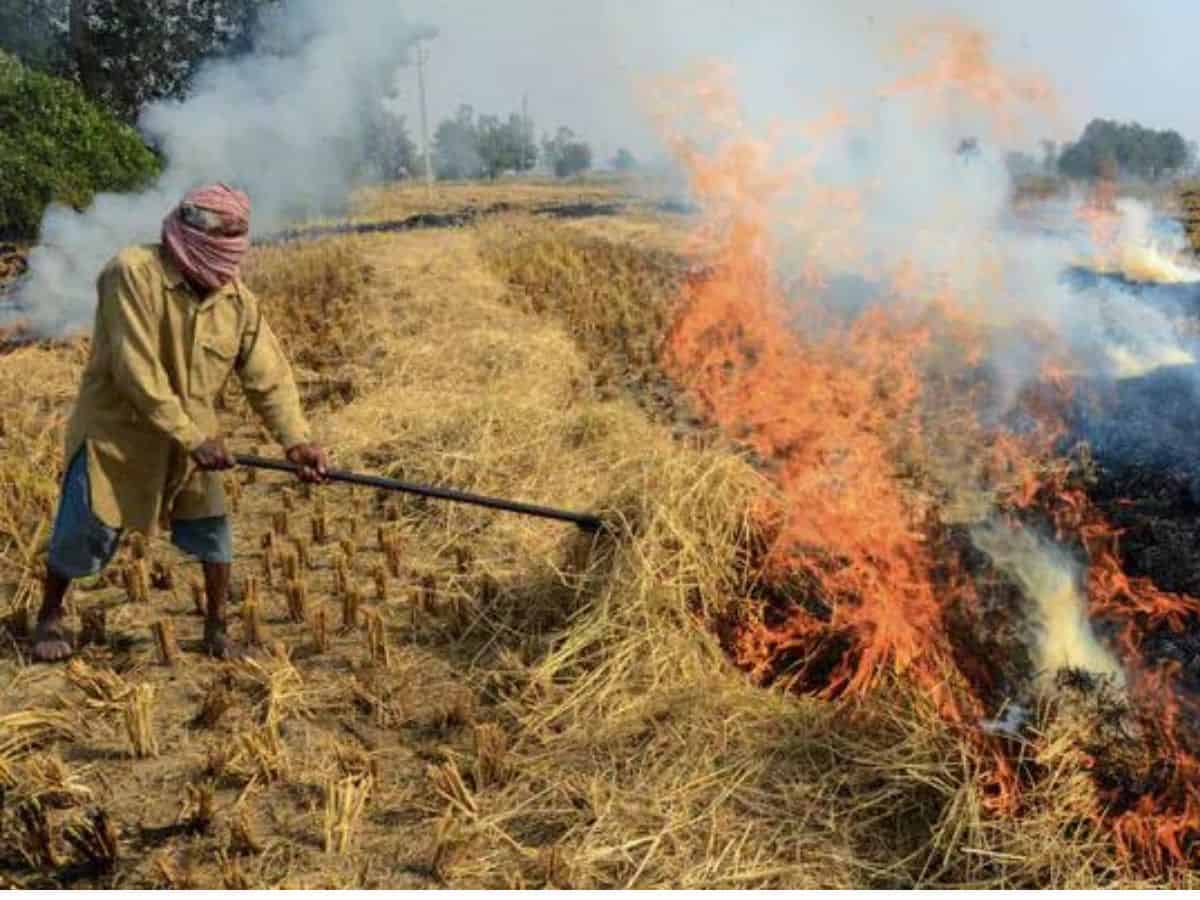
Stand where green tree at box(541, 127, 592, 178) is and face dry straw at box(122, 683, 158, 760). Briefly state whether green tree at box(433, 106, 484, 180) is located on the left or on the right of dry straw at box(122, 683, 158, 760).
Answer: right

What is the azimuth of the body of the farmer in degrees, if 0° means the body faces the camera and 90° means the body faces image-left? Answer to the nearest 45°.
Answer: approximately 315°

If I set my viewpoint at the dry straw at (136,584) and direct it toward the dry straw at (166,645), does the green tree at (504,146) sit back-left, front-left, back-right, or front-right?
back-left

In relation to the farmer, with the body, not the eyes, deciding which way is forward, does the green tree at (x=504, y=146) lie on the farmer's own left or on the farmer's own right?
on the farmer's own left

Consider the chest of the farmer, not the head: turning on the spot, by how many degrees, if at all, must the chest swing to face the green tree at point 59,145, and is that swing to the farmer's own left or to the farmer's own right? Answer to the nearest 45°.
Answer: approximately 135° to the farmer's own left

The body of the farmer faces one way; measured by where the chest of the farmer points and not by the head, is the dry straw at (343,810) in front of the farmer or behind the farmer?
in front
